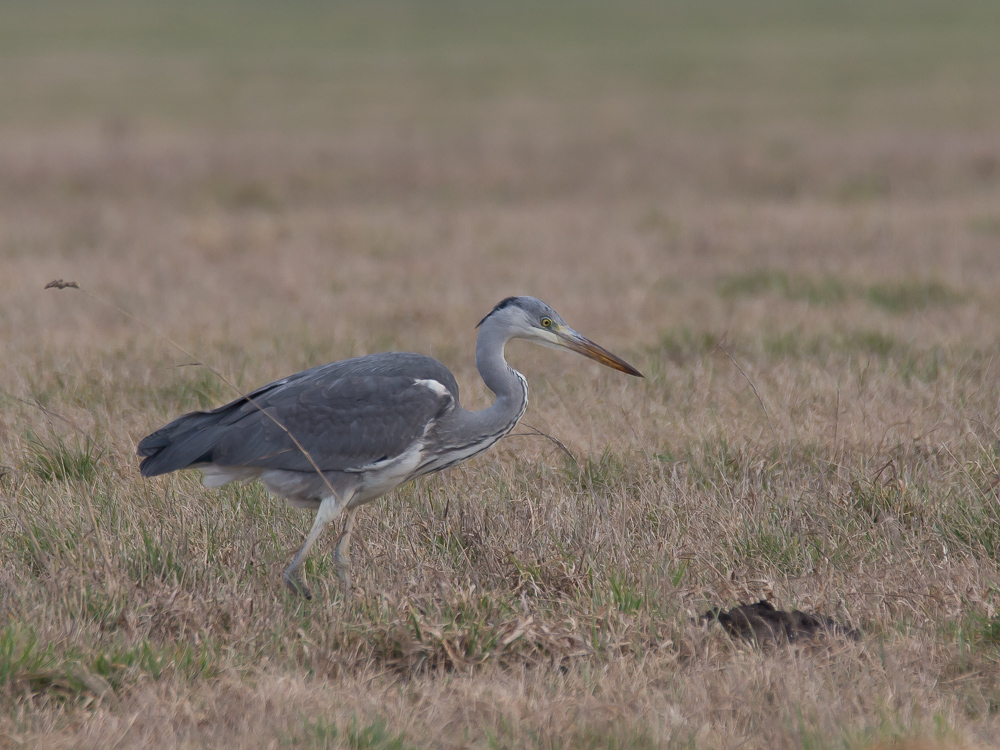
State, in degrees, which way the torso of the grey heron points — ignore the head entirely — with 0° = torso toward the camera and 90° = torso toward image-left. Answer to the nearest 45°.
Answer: approximately 270°
